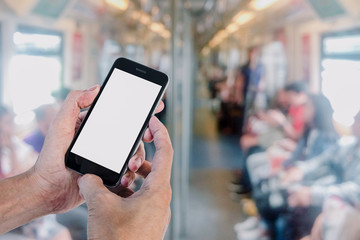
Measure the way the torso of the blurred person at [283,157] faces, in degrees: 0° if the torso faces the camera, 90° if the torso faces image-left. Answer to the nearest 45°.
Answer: approximately 90°

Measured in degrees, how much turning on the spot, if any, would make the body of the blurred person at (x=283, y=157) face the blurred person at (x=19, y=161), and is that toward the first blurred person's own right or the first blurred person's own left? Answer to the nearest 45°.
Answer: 0° — they already face them
